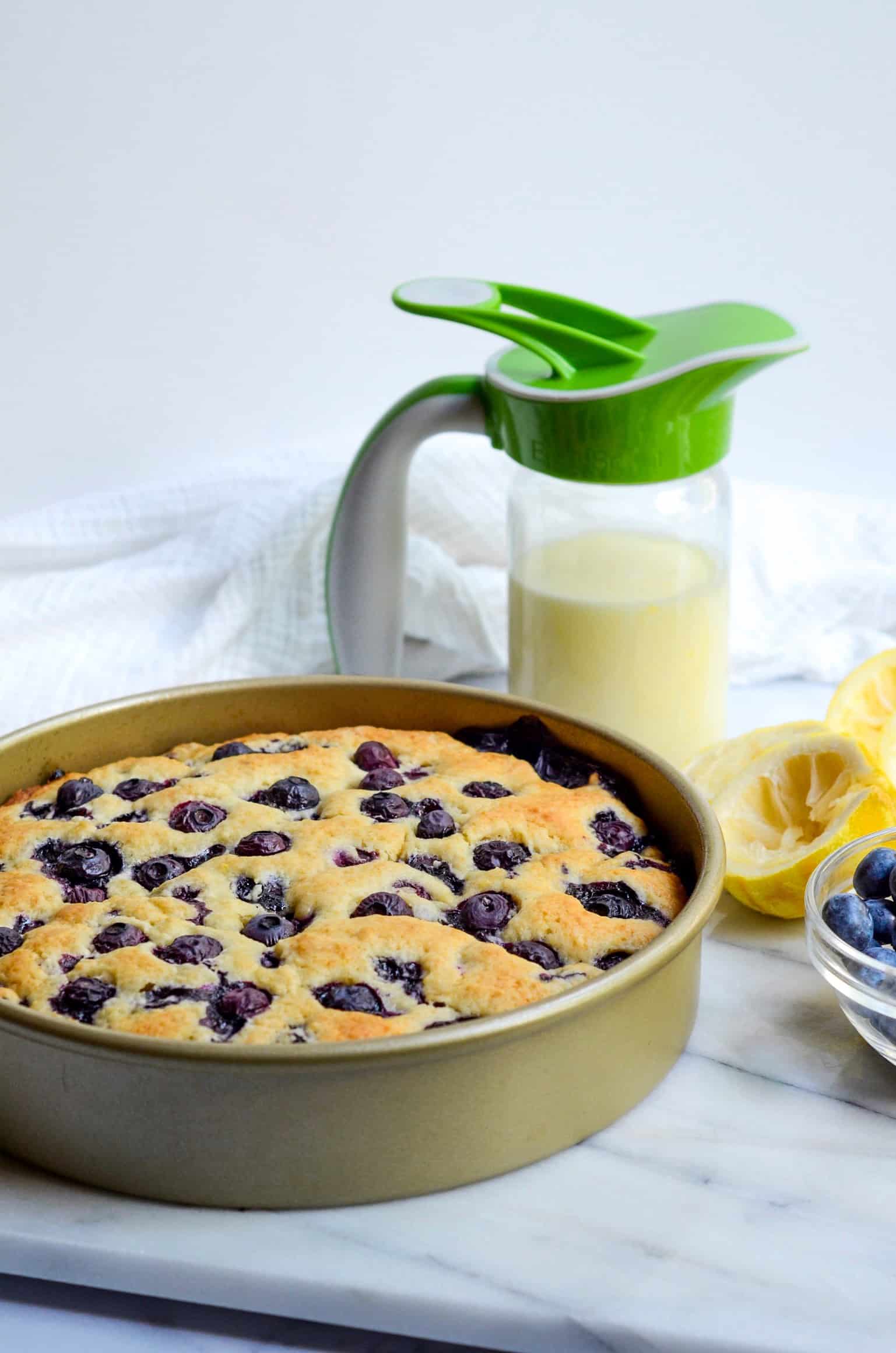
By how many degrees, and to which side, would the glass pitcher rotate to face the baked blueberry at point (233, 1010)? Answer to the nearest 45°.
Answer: approximately 90° to its right

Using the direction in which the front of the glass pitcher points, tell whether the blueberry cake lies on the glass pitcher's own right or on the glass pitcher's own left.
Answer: on the glass pitcher's own right

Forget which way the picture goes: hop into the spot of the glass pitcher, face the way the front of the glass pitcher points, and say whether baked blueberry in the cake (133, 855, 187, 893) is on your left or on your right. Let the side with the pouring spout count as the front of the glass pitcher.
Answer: on your right

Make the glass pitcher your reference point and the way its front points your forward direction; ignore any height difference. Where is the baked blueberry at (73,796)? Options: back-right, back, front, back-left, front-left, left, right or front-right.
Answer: back-right

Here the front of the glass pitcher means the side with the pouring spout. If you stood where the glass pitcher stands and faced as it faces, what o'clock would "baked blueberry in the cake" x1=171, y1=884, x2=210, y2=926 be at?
The baked blueberry in the cake is roughly at 4 o'clock from the glass pitcher.

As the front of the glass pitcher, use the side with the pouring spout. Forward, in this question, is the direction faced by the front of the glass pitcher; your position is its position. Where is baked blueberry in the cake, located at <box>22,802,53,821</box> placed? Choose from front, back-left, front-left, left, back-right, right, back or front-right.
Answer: back-right

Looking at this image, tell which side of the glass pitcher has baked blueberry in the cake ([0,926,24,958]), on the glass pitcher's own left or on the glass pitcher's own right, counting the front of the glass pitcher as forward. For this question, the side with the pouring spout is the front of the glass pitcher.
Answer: on the glass pitcher's own right

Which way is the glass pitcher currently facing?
to the viewer's right
